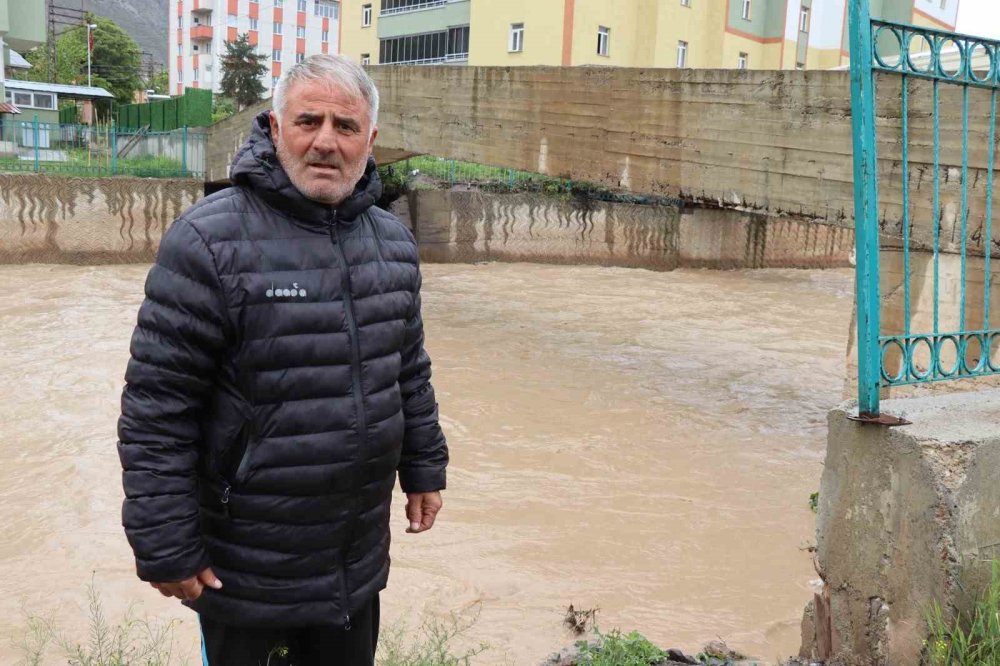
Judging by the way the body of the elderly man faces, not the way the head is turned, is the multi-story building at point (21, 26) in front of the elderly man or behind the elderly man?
behind

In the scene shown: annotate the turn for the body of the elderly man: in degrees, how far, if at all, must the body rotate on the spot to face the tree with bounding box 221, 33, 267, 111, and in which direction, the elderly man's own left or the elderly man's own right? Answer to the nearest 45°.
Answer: approximately 135° to the elderly man's own left

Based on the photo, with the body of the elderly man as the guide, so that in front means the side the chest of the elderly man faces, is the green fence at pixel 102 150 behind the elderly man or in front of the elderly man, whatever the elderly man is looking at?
behind

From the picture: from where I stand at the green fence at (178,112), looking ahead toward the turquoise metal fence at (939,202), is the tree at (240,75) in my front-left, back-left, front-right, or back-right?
back-left

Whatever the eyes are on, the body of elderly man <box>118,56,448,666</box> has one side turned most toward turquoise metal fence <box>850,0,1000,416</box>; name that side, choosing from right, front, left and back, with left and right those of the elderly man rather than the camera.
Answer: left

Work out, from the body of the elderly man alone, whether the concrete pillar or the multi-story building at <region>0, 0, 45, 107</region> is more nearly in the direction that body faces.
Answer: the concrete pillar

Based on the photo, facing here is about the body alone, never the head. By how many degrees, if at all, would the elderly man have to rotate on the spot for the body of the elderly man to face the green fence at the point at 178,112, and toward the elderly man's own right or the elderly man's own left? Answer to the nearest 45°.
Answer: approximately 135° to the elderly man's own left

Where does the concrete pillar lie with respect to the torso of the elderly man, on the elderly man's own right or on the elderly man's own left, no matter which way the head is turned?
on the elderly man's own left

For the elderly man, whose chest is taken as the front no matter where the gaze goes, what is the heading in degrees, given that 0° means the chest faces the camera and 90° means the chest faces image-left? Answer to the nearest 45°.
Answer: approximately 315°

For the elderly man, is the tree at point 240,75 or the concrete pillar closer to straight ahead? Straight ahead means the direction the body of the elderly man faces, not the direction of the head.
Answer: the concrete pillar
